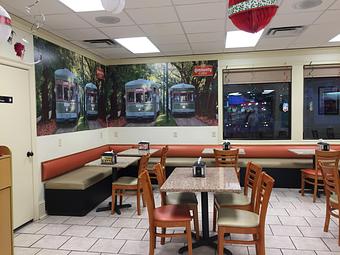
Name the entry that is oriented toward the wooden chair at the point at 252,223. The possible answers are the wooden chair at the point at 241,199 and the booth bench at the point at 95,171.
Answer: the booth bench

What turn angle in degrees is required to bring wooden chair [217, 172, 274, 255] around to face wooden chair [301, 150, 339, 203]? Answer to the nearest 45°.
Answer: approximately 135° to its right

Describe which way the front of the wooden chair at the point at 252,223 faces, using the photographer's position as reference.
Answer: facing to the left of the viewer

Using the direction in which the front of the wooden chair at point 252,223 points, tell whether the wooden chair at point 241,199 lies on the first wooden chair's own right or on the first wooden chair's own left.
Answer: on the first wooden chair's own right

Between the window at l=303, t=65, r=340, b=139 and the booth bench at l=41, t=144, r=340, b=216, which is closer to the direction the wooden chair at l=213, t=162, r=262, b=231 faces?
the booth bench

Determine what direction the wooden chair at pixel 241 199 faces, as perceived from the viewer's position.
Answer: facing to the left of the viewer

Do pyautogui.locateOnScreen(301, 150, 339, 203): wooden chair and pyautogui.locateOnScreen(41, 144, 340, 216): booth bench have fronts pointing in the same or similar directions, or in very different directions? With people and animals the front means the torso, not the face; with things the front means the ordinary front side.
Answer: very different directions

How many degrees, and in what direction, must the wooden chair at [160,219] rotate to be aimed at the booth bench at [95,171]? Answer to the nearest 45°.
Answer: approximately 135° to its left
